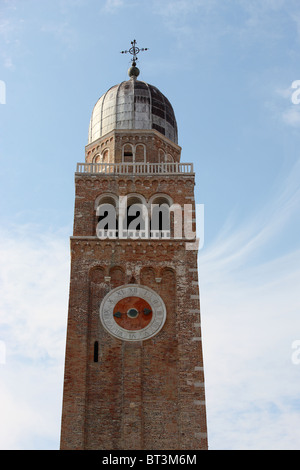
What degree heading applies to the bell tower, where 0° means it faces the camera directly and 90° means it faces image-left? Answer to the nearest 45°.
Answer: approximately 0°
